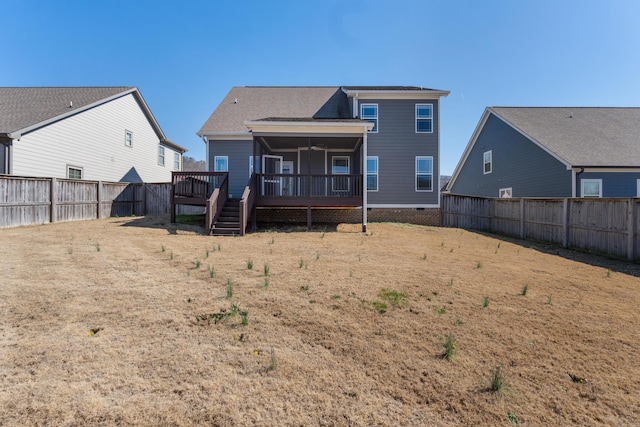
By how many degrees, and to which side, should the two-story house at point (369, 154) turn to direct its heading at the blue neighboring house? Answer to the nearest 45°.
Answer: approximately 90° to its right

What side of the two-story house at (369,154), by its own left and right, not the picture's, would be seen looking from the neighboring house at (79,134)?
left

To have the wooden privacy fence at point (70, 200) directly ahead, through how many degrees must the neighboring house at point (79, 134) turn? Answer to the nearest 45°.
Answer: approximately 135° to its right

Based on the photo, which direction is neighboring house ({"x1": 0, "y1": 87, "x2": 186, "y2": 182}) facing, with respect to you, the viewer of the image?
facing away from the viewer and to the right of the viewer

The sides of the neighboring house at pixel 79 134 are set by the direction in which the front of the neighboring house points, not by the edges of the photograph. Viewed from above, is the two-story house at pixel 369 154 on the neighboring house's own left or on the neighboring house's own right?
on the neighboring house's own right

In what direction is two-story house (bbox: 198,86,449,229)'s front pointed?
away from the camera
